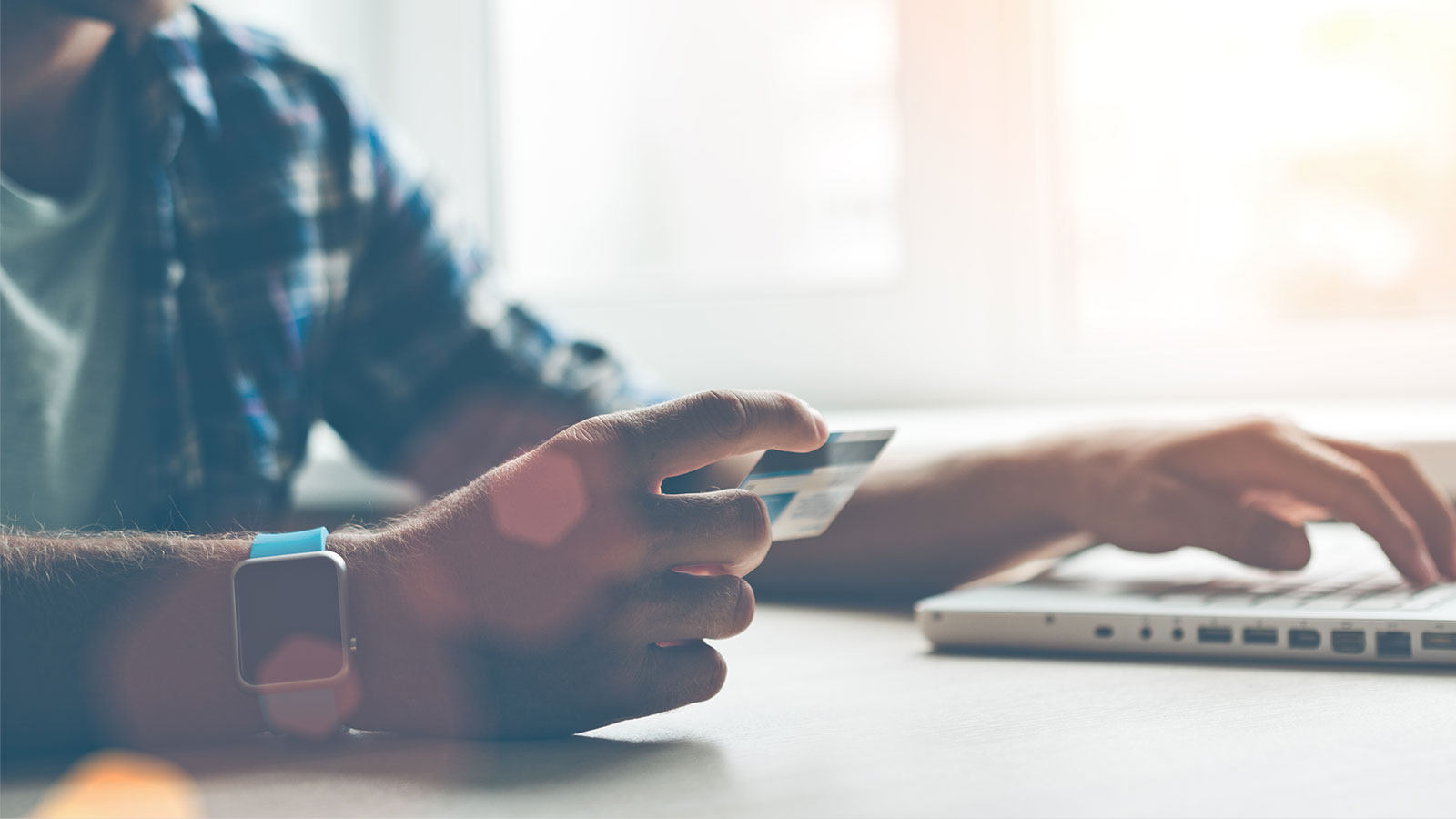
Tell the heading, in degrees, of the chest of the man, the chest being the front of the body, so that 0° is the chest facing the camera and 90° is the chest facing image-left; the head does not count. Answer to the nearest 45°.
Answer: approximately 315°

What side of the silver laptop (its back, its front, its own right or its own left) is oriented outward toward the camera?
left
